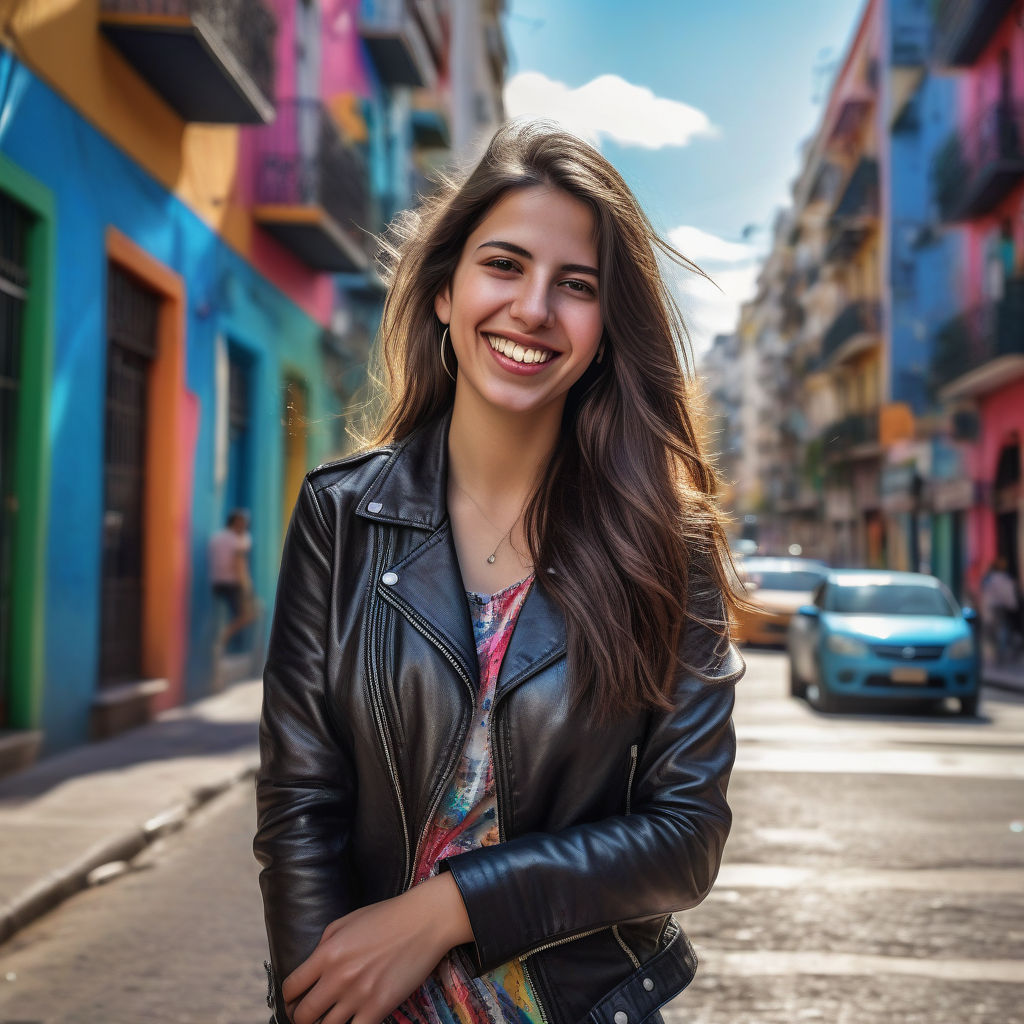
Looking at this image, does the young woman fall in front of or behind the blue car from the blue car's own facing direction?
in front

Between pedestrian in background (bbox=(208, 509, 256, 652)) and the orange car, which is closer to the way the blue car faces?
the pedestrian in background

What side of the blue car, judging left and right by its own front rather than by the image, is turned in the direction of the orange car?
back

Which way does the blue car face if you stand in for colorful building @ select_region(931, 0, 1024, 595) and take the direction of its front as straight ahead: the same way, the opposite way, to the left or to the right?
to the left

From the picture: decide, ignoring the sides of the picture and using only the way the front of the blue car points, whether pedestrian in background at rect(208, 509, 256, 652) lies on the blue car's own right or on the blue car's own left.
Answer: on the blue car's own right

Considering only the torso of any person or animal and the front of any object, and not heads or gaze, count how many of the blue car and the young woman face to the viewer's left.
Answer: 0

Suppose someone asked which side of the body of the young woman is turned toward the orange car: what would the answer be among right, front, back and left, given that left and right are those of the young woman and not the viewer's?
back

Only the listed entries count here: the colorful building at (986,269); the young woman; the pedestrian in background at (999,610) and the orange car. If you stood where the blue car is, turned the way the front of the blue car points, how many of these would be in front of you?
1

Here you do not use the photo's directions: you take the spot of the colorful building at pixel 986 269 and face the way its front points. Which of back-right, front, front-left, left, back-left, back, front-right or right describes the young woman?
left

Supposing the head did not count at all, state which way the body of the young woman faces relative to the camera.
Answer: toward the camera

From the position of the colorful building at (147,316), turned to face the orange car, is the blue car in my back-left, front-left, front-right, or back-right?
front-right

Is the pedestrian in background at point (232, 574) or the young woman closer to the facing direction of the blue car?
the young woman

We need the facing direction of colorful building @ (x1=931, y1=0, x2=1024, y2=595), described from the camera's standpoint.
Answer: facing to the left of the viewer
